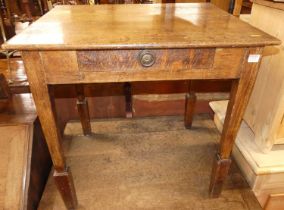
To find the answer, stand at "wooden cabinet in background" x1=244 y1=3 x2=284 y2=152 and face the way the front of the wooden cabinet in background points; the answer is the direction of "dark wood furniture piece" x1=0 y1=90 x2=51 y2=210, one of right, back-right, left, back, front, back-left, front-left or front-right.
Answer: right

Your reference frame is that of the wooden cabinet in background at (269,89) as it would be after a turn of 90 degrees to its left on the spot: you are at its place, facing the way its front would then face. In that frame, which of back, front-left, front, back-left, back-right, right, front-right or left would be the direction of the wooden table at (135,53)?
back
